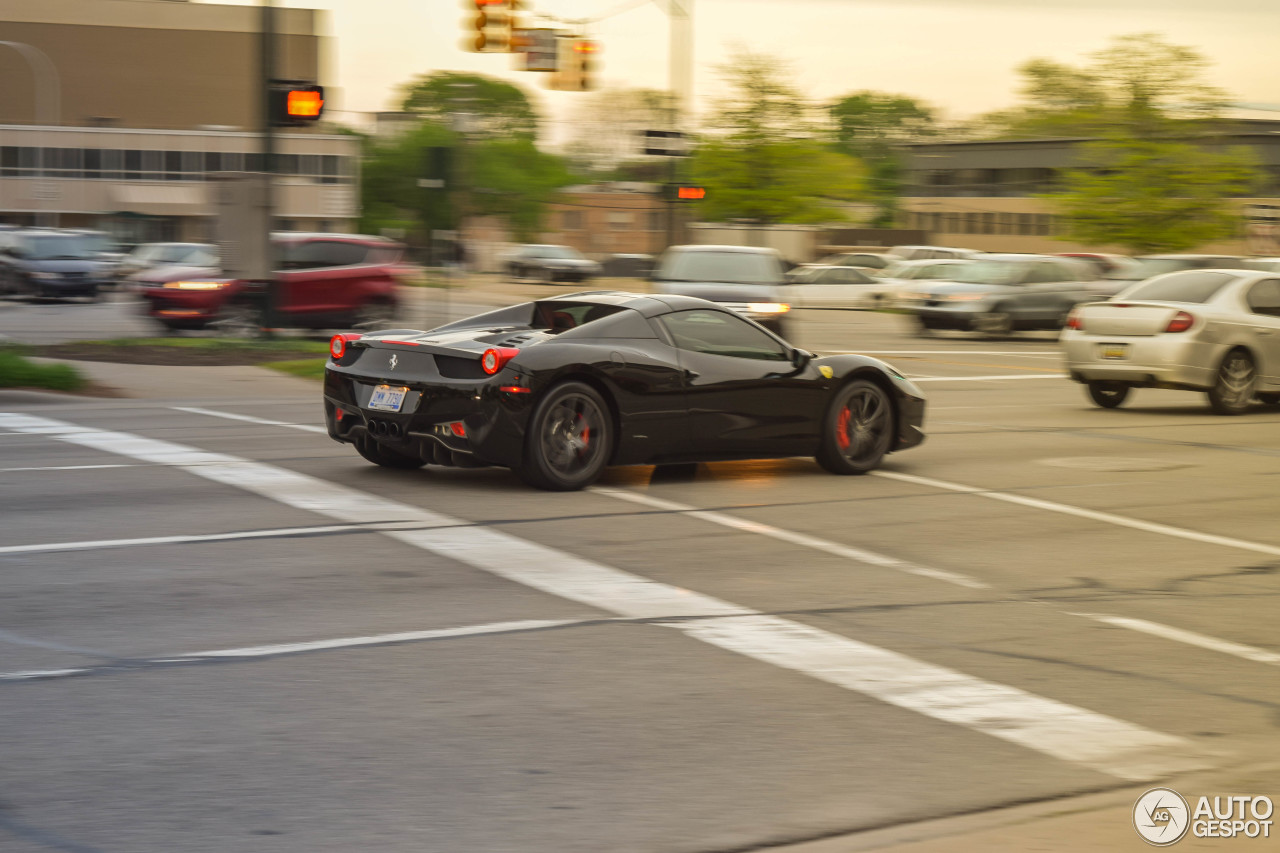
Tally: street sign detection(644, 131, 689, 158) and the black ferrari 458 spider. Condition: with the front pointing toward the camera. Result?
1

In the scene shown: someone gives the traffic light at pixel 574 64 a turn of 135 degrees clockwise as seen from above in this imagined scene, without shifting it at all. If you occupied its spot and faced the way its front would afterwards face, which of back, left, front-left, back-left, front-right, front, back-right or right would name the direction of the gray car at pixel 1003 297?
back

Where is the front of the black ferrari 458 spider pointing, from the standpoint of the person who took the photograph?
facing away from the viewer and to the right of the viewer

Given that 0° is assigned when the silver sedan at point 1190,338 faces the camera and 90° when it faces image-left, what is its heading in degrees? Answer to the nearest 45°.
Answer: approximately 225°

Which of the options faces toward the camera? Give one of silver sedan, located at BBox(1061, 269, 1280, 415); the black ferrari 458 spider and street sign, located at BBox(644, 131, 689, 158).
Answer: the street sign

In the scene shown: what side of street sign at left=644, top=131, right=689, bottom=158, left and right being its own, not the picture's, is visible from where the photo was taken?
front

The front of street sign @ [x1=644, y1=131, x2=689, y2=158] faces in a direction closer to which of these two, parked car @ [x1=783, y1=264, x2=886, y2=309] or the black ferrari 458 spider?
the black ferrari 458 spider

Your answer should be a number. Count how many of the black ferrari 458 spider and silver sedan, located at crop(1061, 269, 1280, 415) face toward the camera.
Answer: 0

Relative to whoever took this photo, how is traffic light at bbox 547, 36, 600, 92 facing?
facing the viewer and to the right of the viewer

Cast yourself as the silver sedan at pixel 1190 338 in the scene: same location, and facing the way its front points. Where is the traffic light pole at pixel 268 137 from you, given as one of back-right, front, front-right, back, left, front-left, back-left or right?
back-left

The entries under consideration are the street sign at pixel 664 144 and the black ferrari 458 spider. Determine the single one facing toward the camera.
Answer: the street sign

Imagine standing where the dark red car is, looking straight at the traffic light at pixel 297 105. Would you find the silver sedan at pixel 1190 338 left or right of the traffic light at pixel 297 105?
left

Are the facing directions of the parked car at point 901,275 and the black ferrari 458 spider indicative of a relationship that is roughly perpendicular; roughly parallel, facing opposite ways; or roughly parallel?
roughly parallel, facing opposite ways

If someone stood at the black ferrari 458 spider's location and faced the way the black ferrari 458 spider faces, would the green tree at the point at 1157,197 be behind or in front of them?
in front

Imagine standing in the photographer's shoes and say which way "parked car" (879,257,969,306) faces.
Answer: facing the viewer and to the left of the viewer
